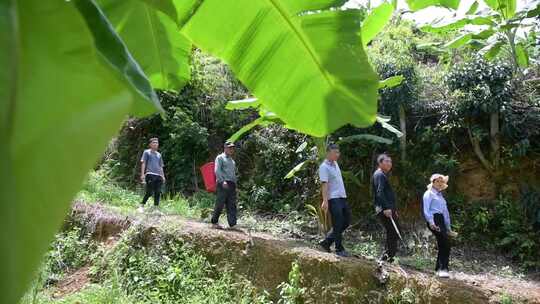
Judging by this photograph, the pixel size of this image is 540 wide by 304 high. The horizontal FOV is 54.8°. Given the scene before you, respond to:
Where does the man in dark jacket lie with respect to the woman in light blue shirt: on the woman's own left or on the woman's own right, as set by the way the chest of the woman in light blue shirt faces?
on the woman's own right

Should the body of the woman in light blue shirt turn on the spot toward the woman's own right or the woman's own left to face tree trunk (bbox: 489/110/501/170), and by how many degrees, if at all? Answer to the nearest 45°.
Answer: approximately 135° to the woman's own left

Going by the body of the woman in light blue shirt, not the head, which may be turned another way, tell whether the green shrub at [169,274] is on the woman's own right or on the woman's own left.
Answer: on the woman's own right
